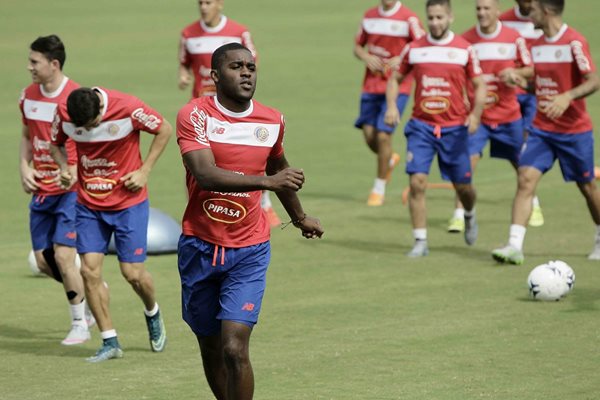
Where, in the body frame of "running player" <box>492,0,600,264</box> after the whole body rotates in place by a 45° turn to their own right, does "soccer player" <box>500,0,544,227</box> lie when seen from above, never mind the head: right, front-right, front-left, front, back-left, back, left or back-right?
right

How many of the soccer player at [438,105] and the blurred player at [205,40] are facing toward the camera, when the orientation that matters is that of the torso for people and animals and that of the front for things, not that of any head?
2

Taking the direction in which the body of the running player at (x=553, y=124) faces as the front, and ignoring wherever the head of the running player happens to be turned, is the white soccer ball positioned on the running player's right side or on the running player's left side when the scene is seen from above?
on the running player's left side

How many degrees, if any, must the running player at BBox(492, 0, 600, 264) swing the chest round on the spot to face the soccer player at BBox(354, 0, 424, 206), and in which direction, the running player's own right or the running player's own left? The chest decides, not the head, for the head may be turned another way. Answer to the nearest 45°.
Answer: approximately 90° to the running player's own right

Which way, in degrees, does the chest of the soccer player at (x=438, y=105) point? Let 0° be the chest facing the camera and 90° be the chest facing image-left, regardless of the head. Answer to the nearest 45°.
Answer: approximately 0°

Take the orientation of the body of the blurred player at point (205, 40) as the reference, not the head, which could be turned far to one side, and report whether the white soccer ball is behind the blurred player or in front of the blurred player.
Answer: in front

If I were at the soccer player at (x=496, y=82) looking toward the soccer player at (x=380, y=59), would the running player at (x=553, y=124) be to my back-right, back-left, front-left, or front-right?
back-left

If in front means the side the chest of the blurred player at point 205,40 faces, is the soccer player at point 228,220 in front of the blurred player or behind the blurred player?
in front
